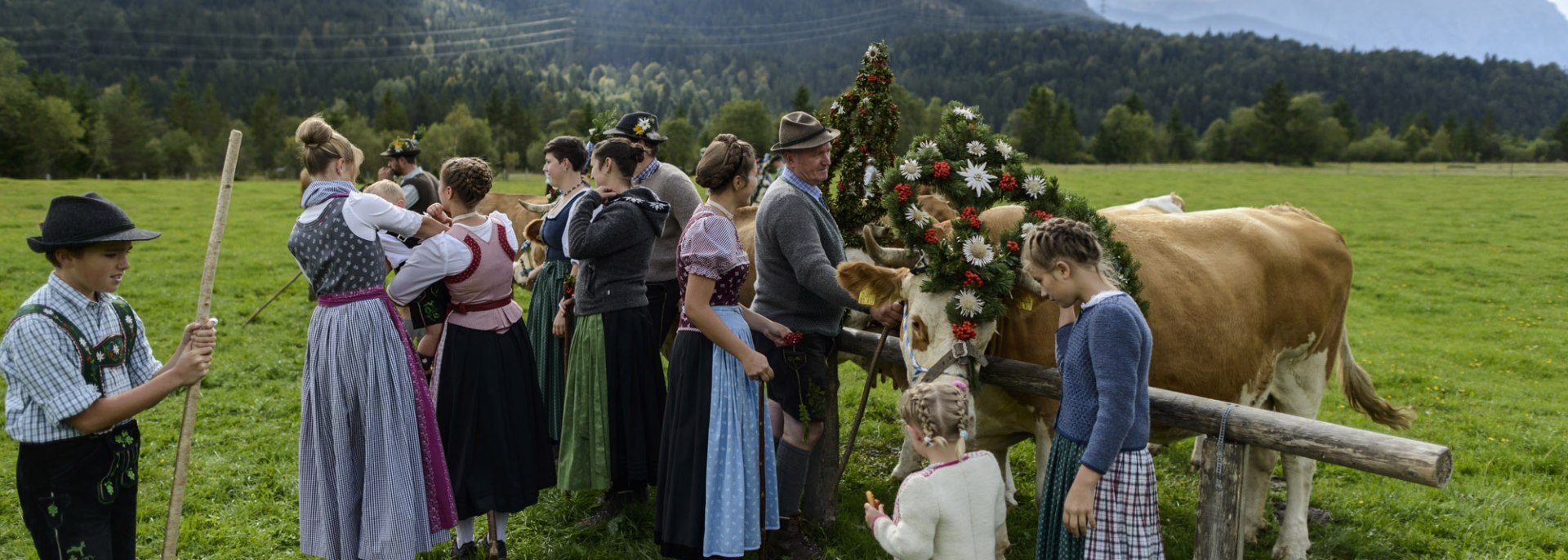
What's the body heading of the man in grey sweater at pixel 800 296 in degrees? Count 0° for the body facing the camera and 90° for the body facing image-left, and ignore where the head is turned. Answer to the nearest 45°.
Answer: approximately 270°

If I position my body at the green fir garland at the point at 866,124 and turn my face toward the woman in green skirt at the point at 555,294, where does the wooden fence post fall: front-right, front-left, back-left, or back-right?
back-left

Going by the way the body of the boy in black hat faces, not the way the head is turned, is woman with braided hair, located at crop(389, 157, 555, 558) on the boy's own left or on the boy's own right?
on the boy's own left

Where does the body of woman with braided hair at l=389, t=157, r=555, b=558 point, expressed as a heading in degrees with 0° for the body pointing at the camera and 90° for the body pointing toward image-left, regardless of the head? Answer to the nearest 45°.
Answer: approximately 135°

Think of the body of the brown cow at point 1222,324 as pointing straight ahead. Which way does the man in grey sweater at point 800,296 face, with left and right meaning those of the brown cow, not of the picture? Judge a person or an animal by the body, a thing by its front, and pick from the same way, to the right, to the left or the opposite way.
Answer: the opposite way

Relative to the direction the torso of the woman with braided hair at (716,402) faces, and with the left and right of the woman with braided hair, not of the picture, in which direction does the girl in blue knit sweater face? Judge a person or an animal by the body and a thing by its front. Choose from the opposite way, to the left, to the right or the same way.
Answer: the opposite way

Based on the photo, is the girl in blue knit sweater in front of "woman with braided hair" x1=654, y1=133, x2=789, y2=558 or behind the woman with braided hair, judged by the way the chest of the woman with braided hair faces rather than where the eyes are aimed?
in front

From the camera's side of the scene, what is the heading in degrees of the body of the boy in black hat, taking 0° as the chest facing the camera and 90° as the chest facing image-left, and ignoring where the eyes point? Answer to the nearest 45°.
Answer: approximately 315°

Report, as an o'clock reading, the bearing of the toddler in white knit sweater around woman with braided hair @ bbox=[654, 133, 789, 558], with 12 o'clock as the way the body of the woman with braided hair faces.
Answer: The toddler in white knit sweater is roughly at 2 o'clock from the woman with braided hair.

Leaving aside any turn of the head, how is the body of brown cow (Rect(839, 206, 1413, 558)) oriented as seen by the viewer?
to the viewer's left

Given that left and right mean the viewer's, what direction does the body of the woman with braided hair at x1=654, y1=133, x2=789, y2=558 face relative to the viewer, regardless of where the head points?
facing to the right of the viewer
